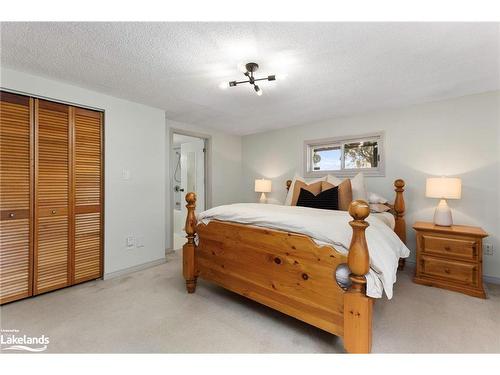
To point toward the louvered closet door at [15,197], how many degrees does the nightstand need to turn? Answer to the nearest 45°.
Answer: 0° — it already faces it

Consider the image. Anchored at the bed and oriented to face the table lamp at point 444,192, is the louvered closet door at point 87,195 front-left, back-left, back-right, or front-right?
back-left

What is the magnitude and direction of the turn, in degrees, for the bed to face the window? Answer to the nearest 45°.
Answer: approximately 135° to its right

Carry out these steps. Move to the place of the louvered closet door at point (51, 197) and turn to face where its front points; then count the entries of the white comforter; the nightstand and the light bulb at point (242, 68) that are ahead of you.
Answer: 3

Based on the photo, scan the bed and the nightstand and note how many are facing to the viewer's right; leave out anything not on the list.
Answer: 0

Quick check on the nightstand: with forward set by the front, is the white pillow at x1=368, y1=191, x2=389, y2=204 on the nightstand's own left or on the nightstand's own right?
on the nightstand's own right

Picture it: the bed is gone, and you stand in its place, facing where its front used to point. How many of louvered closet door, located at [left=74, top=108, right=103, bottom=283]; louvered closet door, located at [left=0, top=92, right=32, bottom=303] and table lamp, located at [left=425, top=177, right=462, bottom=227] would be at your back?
1

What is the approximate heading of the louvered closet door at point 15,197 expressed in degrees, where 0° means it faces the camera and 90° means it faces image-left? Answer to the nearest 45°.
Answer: approximately 315°

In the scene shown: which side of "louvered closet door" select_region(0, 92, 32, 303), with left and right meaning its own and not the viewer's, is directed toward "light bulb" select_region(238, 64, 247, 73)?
front

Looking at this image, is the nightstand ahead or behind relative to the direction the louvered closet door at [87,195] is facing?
ahead
